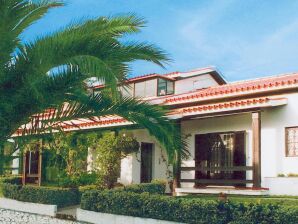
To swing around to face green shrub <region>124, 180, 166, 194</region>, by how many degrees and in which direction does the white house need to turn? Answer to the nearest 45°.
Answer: approximately 45° to its right

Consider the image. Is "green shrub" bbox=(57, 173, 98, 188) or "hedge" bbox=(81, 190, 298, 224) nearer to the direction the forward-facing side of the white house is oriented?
the hedge

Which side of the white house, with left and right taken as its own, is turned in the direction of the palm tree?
front

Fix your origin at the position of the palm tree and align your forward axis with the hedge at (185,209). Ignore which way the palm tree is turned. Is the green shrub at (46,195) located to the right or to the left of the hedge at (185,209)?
left

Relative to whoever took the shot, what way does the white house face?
facing the viewer and to the left of the viewer

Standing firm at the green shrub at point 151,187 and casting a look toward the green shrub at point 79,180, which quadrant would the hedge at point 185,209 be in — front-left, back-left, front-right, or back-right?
back-left

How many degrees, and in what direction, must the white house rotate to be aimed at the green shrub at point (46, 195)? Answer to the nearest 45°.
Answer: approximately 45° to its right

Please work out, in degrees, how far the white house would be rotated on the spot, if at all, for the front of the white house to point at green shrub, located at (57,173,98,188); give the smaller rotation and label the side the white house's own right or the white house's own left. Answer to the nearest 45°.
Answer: approximately 45° to the white house's own right
